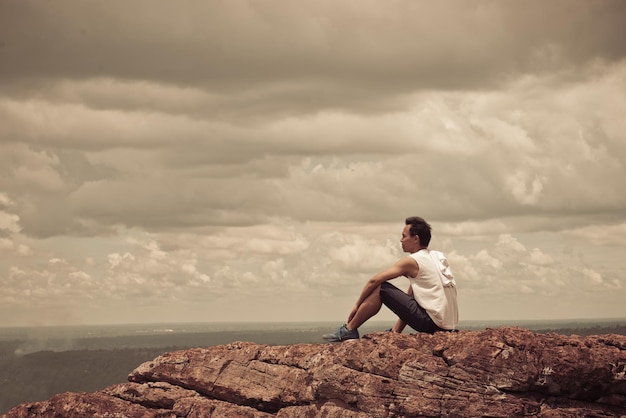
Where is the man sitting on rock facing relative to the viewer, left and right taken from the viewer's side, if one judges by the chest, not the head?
facing to the left of the viewer

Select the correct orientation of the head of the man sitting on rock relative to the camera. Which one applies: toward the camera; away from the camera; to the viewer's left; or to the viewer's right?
to the viewer's left
